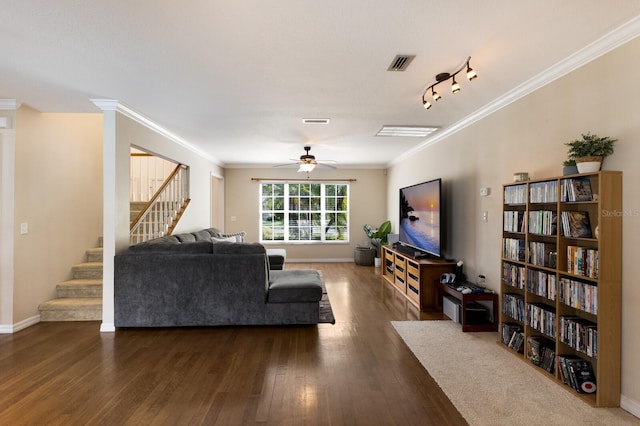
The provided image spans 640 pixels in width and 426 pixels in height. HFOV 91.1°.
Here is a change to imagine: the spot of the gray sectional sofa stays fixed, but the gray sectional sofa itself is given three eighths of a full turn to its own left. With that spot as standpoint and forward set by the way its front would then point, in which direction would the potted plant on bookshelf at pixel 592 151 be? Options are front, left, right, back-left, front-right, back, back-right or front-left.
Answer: back

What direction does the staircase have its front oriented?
toward the camera

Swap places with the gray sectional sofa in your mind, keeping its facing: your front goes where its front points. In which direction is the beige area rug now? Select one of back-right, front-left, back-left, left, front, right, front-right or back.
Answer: front-right

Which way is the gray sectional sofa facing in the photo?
to the viewer's right

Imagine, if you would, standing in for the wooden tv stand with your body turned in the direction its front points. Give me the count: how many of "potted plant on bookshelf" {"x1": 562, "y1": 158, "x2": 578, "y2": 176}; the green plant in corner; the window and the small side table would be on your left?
2

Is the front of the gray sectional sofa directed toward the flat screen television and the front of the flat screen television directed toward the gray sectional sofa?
yes

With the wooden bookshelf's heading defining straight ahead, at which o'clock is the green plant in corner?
The green plant in corner is roughly at 3 o'clock from the wooden bookshelf.

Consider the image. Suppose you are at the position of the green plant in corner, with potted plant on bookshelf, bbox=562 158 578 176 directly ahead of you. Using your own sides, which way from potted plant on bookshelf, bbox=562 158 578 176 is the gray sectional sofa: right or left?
right

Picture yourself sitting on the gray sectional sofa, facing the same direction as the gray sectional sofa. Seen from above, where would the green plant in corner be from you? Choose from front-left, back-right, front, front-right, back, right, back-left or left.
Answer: front-left

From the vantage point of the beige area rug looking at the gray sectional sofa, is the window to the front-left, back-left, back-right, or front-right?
front-right

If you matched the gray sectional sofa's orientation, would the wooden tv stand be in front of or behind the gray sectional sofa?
in front

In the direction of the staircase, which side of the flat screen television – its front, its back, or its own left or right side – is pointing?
front

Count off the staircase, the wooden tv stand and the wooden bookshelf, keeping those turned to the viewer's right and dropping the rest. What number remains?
0

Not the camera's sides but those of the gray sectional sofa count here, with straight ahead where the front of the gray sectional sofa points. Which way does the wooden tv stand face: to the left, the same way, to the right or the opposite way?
the opposite way

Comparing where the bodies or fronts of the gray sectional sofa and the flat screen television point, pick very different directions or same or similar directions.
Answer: very different directions

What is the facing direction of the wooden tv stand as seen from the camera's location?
facing the viewer and to the left of the viewer
